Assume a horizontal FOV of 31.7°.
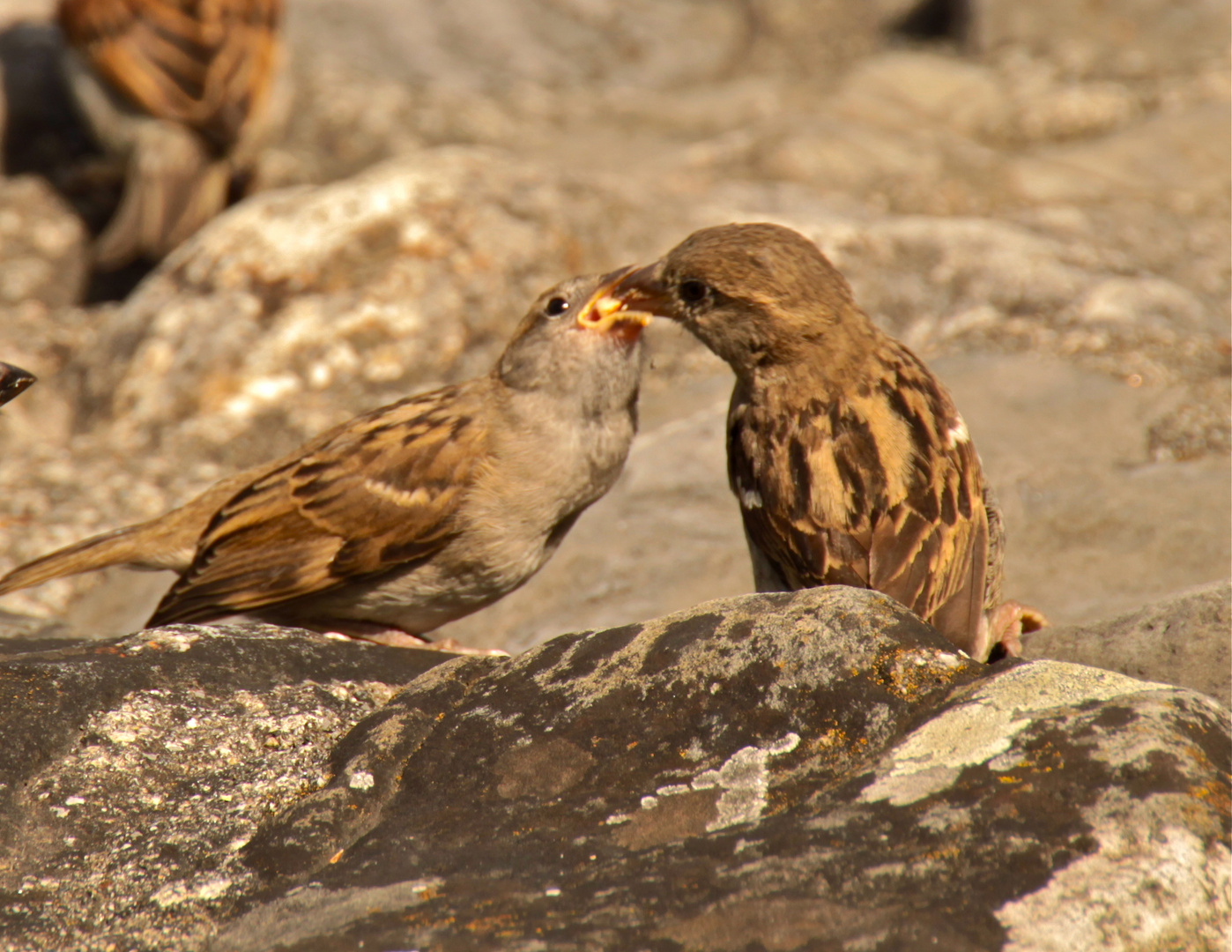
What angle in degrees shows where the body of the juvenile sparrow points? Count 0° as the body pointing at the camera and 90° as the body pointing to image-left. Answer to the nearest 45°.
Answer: approximately 270°

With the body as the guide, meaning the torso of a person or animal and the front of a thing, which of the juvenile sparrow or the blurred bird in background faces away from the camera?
the blurred bird in background

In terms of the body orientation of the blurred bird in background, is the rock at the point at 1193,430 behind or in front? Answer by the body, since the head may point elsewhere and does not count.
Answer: behind

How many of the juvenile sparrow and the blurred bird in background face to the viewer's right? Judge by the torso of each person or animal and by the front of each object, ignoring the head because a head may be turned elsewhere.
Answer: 1

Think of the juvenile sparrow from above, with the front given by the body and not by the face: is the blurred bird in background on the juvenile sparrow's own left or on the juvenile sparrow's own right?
on the juvenile sparrow's own left

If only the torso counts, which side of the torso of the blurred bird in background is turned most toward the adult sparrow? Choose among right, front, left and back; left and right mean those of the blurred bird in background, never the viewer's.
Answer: back

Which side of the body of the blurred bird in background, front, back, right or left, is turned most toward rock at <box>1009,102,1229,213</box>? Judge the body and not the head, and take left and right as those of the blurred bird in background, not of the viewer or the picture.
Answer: right

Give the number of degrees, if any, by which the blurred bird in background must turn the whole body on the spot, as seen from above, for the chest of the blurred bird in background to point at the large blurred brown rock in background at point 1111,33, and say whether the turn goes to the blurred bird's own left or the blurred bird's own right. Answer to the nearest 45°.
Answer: approximately 90° to the blurred bird's own right
